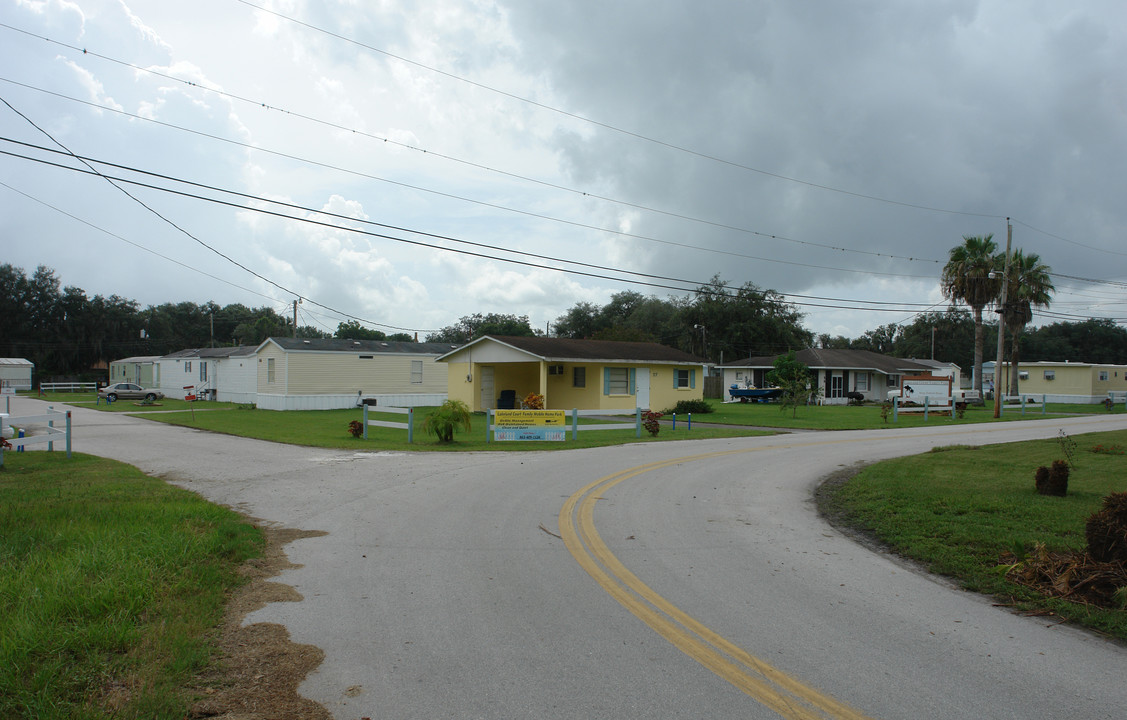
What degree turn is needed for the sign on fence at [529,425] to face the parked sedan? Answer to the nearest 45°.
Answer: approximately 135° to its right

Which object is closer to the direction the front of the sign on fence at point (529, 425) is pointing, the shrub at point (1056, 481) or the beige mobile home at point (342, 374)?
the shrub

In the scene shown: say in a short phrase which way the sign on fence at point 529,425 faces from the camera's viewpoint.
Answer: facing the viewer

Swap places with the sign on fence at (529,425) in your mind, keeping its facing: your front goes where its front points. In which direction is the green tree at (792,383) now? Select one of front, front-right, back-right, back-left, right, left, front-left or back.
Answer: back-left

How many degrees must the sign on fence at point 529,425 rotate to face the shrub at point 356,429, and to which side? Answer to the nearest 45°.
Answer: approximately 90° to its right

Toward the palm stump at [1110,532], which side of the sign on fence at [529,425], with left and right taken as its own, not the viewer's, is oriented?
front

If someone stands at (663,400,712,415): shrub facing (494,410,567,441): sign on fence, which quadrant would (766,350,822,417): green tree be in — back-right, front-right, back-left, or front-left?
back-left

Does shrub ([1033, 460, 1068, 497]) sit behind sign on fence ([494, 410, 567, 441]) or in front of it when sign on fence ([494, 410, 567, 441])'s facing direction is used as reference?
in front

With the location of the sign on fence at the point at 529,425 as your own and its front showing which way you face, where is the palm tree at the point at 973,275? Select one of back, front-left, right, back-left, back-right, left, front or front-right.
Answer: back-left

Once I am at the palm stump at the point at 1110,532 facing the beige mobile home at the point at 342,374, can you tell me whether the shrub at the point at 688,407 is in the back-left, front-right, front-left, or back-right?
front-right

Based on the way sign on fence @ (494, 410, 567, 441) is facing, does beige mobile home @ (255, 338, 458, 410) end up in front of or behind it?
behind

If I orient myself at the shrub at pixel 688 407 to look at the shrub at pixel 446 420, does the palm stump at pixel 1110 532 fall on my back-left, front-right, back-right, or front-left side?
front-left

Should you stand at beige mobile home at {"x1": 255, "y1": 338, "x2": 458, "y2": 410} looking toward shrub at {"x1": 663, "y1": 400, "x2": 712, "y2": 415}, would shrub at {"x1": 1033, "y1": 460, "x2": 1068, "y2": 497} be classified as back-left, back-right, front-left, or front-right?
front-right
